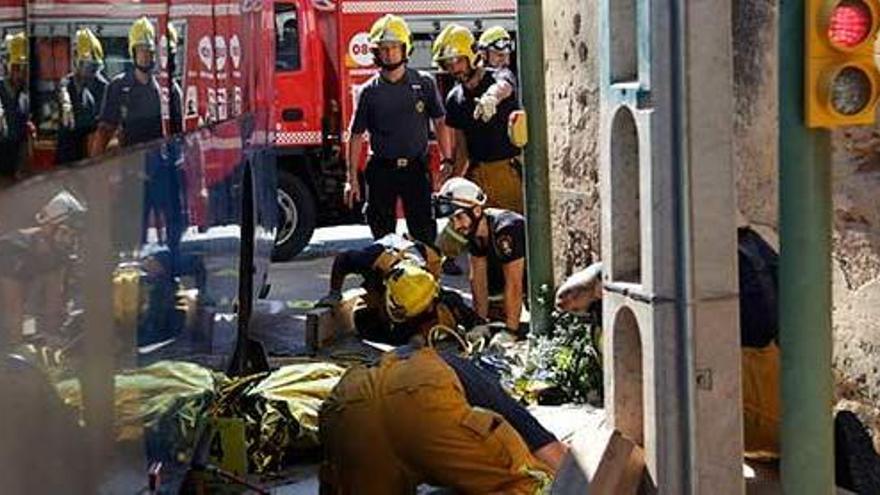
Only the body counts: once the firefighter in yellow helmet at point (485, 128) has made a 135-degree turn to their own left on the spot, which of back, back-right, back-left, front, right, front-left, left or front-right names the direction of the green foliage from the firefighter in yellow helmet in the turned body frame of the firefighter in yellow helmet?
right

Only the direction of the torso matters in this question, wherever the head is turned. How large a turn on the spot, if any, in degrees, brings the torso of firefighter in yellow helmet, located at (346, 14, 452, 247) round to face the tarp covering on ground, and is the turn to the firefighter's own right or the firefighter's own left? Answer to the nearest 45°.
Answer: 0° — they already face it

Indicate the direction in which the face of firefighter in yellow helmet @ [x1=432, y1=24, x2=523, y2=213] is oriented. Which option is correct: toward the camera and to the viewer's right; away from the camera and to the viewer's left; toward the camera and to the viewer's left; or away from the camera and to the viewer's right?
toward the camera and to the viewer's left

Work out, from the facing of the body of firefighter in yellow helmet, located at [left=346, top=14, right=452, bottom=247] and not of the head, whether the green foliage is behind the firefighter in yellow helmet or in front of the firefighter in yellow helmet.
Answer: in front

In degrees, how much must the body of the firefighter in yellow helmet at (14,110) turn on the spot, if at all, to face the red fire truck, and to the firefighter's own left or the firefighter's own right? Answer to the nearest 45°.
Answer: approximately 180°

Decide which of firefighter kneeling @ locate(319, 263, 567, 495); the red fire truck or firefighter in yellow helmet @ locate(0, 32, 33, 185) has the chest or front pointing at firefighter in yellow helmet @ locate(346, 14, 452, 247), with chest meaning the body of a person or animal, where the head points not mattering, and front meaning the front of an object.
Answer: the firefighter kneeling

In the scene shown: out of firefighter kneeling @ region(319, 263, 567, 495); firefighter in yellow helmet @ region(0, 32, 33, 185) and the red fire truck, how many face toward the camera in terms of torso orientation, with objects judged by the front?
1

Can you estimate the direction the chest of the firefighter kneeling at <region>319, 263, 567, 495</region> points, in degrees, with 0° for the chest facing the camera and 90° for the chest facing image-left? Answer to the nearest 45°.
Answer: approximately 180°

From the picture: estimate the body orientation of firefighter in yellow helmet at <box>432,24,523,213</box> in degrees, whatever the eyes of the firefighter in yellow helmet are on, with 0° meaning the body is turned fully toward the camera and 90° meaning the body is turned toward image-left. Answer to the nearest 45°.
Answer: approximately 45°
